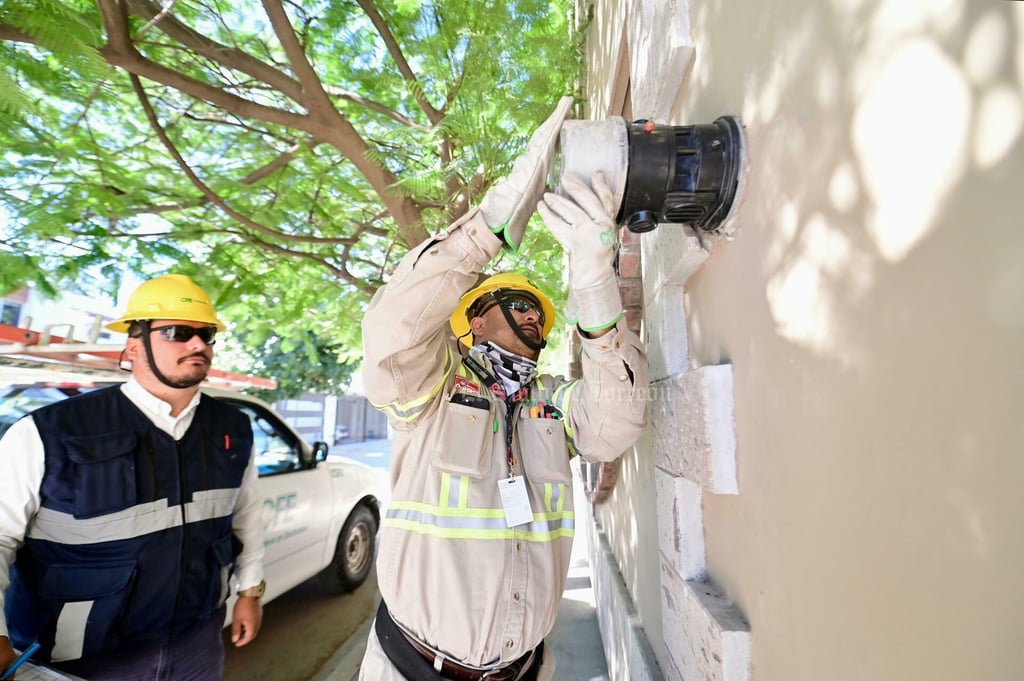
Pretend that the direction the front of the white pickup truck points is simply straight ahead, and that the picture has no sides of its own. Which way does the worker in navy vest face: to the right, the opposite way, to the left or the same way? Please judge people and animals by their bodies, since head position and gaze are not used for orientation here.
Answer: to the right

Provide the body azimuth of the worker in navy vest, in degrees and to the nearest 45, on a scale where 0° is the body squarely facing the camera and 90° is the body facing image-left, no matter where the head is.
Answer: approximately 315°

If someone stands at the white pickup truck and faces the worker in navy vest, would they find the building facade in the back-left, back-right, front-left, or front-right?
front-left

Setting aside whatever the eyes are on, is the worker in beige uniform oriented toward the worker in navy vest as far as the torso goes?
no

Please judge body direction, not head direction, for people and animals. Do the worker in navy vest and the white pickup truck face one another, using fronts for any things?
no

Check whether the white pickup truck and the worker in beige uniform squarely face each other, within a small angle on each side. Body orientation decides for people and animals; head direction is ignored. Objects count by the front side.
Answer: no

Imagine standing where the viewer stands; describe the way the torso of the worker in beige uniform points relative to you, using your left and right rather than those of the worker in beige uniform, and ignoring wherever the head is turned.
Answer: facing the viewer and to the right of the viewer

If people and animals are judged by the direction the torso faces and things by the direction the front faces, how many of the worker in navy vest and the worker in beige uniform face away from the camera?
0

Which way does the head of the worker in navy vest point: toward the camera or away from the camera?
toward the camera

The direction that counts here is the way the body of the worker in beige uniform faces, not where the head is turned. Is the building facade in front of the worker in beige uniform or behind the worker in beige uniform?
in front

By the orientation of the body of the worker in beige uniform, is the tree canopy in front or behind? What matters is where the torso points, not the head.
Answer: behind

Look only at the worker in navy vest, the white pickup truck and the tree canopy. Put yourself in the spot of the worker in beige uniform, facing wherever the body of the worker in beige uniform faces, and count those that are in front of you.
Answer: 0
